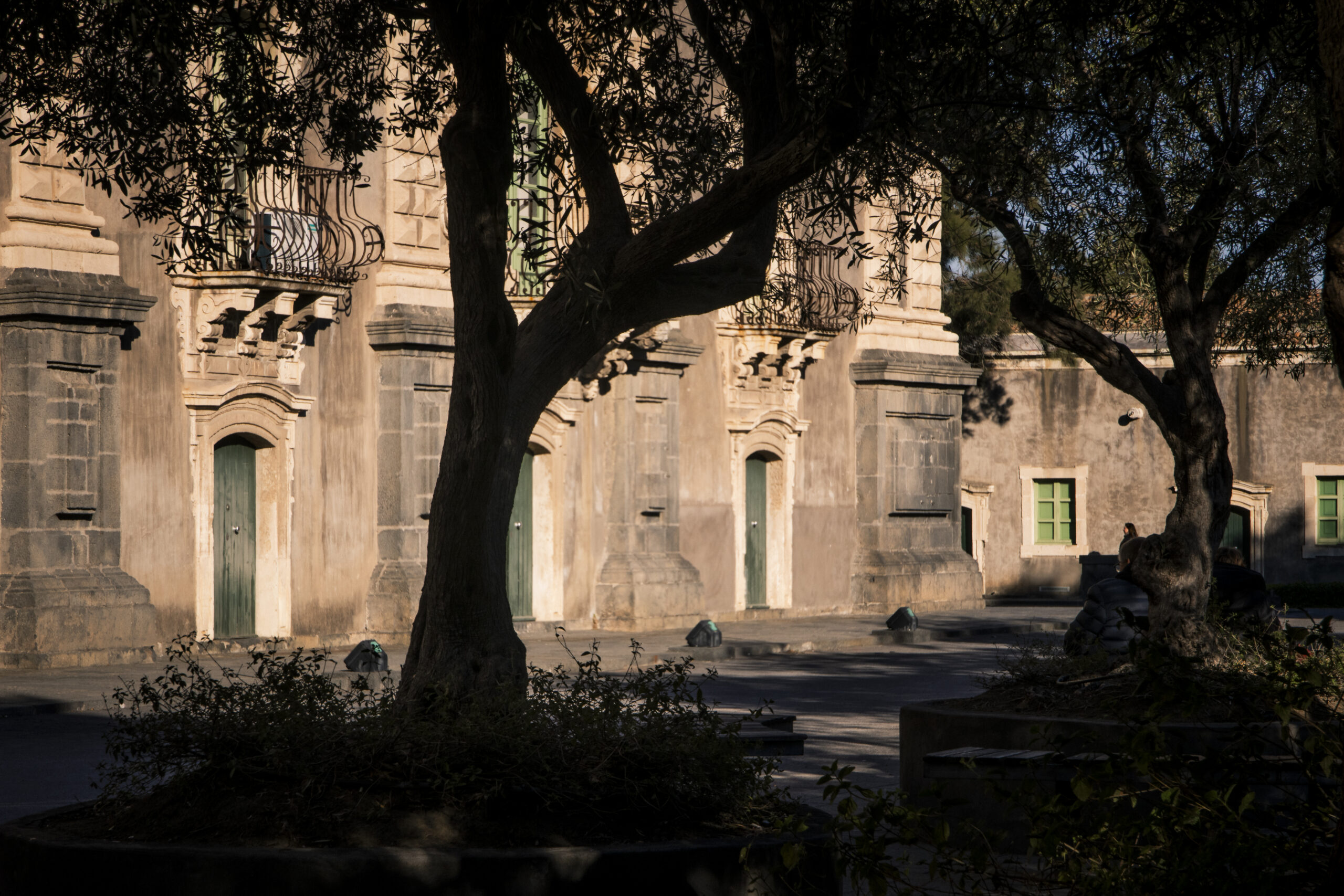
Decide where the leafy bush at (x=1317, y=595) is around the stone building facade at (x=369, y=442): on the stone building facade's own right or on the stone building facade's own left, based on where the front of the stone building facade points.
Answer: on the stone building facade's own left

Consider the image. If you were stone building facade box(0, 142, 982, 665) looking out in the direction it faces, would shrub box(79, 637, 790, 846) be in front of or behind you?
in front

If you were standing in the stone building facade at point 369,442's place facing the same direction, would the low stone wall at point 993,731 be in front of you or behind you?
in front

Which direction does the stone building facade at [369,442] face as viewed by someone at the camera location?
facing the viewer and to the right of the viewer

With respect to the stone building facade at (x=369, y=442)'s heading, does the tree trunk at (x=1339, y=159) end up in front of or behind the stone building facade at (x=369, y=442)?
in front
